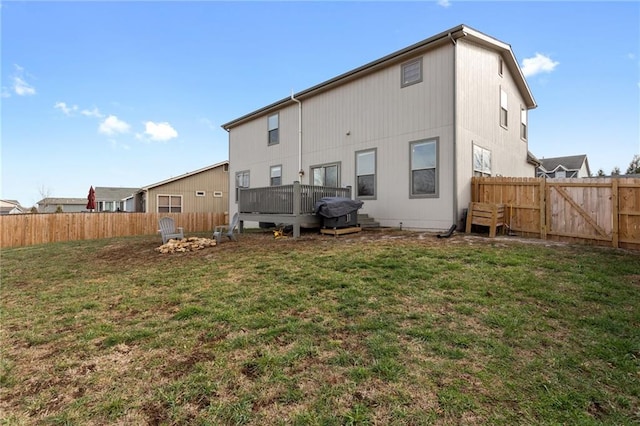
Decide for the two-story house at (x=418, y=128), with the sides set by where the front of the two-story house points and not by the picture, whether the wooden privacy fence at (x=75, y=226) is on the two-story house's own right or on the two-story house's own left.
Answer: on the two-story house's own left

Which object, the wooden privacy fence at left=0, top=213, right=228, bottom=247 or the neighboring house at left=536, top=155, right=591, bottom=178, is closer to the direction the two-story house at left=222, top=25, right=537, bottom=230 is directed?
the neighboring house

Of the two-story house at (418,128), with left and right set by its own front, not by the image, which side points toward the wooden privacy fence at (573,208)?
right

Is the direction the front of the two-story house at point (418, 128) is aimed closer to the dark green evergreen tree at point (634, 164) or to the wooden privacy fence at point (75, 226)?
the dark green evergreen tree

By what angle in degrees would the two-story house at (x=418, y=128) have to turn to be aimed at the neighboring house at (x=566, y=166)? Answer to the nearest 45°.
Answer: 0° — it already faces it

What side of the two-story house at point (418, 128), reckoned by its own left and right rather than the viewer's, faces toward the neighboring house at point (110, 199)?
left

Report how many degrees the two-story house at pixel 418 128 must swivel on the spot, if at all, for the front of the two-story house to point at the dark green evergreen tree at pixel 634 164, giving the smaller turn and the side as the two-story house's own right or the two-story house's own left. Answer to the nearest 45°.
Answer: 0° — it already faces it

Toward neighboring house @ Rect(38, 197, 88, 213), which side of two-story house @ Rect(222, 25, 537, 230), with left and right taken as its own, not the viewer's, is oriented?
left

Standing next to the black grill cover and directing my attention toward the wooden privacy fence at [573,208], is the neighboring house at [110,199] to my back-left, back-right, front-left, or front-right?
back-left

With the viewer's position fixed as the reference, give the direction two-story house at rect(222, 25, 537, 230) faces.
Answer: facing away from the viewer and to the right of the viewer
